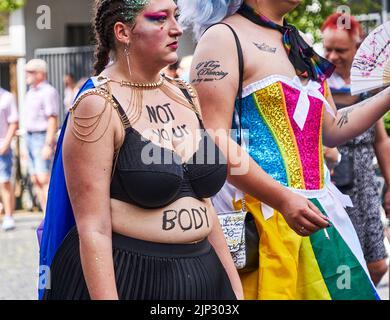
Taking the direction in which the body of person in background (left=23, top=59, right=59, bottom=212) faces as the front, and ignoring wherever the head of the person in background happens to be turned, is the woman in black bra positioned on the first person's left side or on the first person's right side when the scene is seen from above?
on the first person's left side

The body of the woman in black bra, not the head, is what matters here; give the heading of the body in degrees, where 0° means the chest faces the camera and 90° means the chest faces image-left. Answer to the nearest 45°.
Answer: approximately 315°

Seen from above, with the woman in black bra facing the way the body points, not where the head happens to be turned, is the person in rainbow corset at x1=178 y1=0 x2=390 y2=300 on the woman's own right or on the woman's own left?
on the woman's own left

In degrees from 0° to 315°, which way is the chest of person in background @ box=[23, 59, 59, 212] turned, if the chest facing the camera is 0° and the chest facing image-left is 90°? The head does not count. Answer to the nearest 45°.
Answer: approximately 45°

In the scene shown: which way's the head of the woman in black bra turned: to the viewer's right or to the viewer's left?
to the viewer's right
